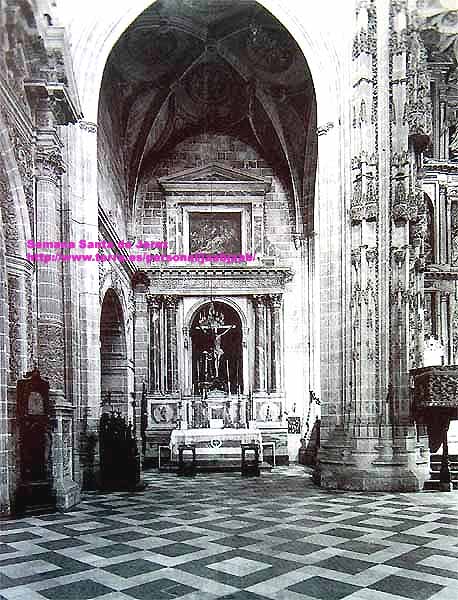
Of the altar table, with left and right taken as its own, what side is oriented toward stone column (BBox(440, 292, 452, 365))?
left

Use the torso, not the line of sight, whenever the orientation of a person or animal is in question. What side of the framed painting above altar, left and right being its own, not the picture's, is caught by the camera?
front

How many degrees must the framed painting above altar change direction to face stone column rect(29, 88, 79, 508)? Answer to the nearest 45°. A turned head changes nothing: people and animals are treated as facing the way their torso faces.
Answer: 0° — it already faces it

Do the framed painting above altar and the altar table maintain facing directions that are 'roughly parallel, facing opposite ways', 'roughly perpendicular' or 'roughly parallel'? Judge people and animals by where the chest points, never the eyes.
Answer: roughly parallel

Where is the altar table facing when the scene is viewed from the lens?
facing the viewer

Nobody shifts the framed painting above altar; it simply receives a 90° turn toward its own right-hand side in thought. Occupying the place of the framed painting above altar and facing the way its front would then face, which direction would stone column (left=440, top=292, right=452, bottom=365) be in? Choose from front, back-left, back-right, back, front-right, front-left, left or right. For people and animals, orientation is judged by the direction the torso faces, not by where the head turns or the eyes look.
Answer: back-left

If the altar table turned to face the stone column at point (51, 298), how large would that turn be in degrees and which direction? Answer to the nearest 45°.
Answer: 0° — it already faces it

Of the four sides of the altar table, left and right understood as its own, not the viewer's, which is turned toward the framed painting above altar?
back

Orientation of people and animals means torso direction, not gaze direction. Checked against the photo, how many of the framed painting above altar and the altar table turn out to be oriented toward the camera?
2

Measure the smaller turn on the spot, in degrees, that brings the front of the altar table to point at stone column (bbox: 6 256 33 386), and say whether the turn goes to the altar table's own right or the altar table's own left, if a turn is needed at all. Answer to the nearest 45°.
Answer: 0° — it already faces it

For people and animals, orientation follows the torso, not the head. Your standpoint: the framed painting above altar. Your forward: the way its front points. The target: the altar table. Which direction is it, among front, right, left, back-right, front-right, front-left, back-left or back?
front
